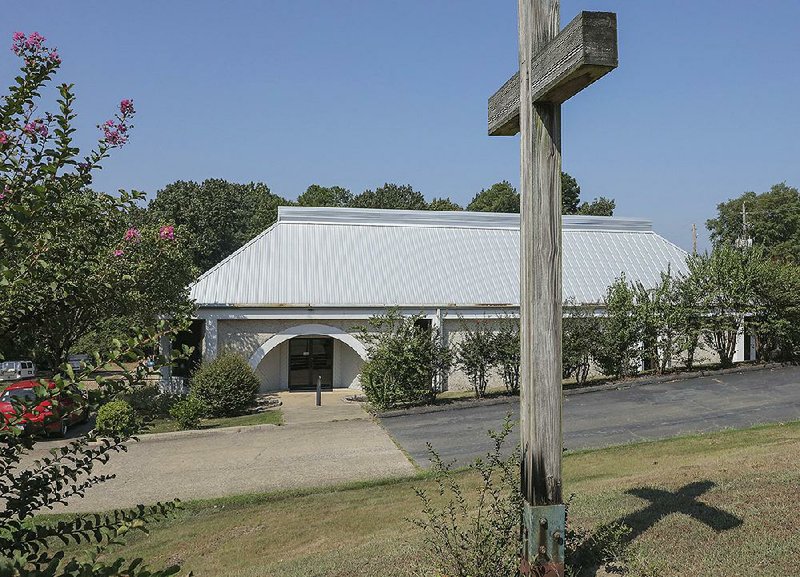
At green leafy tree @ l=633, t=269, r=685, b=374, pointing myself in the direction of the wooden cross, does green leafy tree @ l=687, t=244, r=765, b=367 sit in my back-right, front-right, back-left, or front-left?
back-left

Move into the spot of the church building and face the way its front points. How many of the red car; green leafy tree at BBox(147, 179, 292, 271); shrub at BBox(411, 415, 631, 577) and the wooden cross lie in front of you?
3

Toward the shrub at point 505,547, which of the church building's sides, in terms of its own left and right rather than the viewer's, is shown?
front

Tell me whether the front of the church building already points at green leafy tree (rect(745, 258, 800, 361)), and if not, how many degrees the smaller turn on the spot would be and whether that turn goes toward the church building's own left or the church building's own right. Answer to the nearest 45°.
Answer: approximately 90° to the church building's own left

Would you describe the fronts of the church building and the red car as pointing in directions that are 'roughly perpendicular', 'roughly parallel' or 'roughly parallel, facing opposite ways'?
roughly perpendicular

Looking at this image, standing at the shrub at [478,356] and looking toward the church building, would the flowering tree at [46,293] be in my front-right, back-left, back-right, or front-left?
back-left

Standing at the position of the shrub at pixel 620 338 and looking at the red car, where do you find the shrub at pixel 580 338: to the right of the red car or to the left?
right

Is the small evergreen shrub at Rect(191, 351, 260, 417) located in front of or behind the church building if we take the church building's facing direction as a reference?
in front

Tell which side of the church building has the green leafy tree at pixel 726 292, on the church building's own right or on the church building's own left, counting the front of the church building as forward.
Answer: on the church building's own left

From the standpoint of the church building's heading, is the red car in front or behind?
in front

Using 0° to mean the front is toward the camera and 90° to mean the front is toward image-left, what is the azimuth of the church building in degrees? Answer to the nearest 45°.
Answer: approximately 0°

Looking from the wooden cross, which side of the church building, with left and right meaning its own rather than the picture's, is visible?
front
